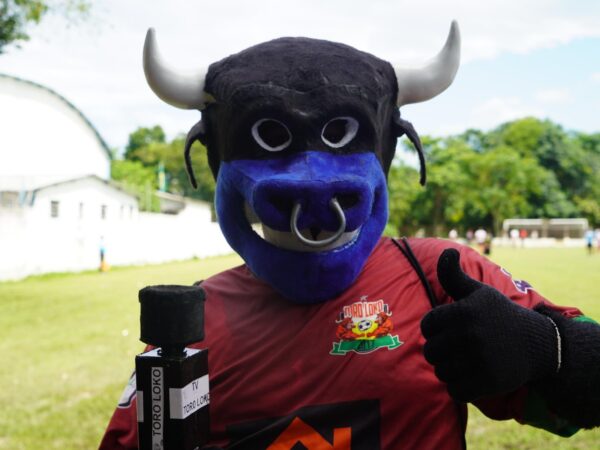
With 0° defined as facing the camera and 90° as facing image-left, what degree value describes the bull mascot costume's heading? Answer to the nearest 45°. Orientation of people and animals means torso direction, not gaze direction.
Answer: approximately 0°

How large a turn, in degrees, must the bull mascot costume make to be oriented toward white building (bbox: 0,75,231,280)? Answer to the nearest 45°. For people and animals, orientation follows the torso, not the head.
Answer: approximately 135° to its right

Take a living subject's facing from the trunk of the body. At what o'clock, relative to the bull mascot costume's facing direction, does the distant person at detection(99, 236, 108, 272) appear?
The distant person is roughly at 5 o'clock from the bull mascot costume.
